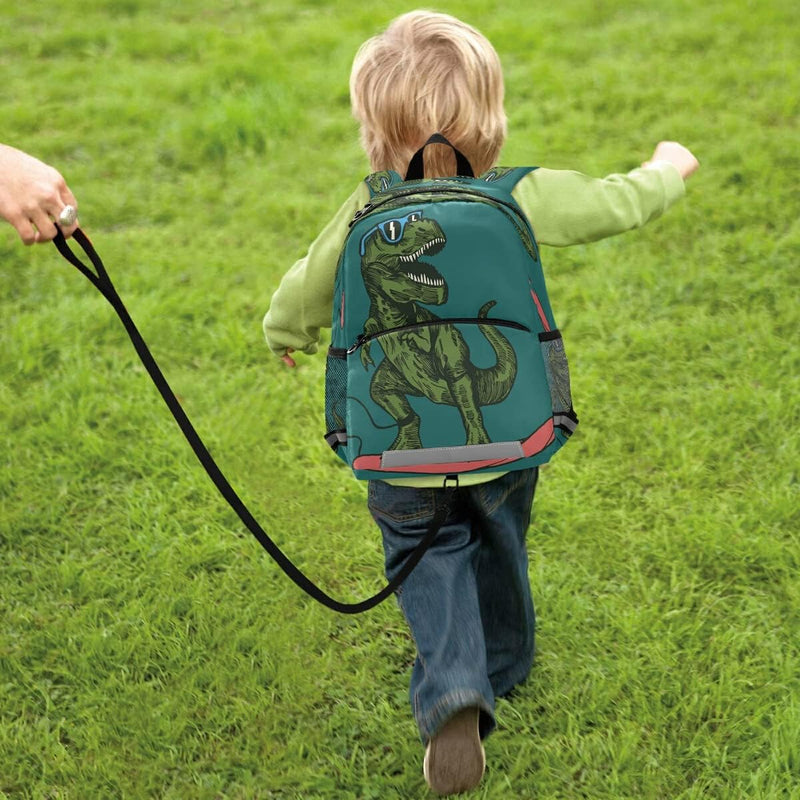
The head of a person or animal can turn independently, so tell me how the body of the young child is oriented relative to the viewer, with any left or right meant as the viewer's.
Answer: facing away from the viewer

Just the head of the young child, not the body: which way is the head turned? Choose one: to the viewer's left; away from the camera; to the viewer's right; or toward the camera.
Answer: away from the camera
